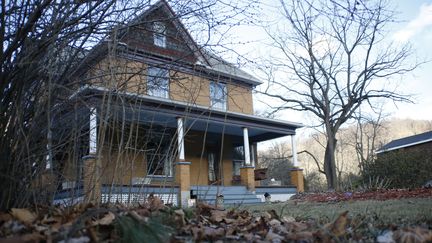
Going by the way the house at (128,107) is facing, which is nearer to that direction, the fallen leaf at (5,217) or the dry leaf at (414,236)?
the dry leaf

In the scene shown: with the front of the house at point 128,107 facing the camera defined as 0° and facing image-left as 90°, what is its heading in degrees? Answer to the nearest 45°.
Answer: approximately 315°

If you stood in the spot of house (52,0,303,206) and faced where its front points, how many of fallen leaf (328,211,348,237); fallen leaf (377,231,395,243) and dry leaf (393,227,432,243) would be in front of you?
3

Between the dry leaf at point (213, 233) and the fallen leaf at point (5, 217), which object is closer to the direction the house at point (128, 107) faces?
the dry leaf

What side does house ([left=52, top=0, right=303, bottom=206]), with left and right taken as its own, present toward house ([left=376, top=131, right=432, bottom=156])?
left

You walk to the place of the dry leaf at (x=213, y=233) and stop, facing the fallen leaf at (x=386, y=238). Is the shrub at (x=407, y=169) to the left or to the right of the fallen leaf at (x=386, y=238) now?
left

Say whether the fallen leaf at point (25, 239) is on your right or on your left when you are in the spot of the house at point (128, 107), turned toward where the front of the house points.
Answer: on your right

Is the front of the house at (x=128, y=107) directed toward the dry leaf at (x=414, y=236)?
yes

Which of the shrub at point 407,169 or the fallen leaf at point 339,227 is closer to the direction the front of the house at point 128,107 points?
the fallen leaf
